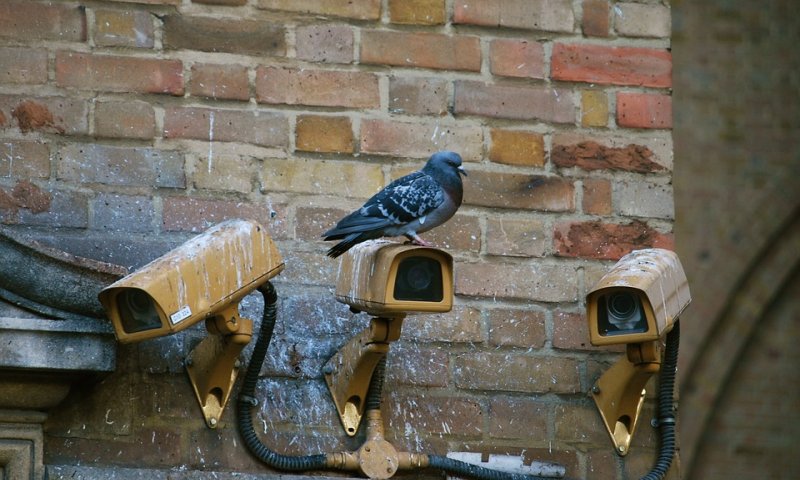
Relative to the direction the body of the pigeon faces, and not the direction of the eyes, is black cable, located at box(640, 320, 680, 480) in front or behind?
in front

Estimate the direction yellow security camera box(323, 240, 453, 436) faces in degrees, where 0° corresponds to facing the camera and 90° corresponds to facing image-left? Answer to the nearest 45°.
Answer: approximately 315°

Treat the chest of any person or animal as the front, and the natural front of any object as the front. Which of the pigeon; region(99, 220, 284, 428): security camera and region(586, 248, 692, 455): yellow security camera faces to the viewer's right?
the pigeon

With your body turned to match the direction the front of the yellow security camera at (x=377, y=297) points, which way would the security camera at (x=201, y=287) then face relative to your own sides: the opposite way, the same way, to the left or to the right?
to the right

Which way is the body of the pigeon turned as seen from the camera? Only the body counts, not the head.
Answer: to the viewer's right

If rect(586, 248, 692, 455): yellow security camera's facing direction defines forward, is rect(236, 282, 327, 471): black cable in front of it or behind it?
in front

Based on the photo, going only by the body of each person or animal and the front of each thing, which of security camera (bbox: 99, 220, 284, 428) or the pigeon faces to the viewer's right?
the pigeon

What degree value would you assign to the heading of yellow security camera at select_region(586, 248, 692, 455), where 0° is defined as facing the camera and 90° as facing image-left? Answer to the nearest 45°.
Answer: approximately 45°
